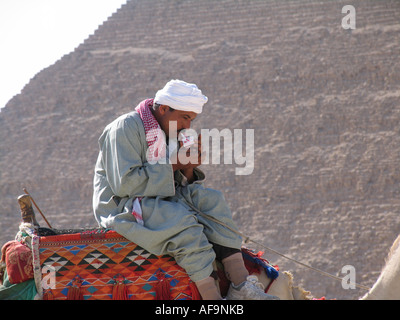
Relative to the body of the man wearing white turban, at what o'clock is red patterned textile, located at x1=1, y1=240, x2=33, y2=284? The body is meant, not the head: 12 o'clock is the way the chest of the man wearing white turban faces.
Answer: The red patterned textile is roughly at 6 o'clock from the man wearing white turban.

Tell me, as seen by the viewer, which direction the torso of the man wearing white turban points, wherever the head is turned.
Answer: to the viewer's right

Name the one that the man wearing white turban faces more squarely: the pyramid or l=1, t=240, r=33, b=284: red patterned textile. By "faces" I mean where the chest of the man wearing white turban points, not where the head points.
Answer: the pyramid

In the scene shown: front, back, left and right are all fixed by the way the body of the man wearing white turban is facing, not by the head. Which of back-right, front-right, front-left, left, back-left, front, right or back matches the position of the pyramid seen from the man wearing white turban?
left
